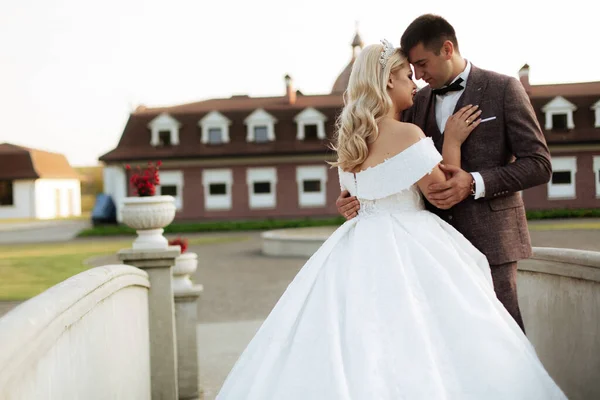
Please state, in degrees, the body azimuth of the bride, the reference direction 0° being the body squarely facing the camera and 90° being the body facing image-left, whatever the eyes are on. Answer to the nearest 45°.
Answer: approximately 225°

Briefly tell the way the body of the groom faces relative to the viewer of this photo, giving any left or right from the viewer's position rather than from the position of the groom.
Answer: facing the viewer and to the left of the viewer

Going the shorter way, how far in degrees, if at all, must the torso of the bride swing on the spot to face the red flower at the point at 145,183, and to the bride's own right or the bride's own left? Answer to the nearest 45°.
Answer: approximately 90° to the bride's own left

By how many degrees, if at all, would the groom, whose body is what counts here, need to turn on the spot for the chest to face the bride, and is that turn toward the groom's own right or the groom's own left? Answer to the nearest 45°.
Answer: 0° — they already face them

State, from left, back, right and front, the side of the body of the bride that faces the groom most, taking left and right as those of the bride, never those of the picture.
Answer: front

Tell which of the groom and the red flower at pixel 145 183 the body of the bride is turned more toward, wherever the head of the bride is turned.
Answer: the groom

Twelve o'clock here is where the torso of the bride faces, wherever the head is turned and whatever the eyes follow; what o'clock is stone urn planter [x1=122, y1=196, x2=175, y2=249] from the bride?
The stone urn planter is roughly at 9 o'clock from the bride.

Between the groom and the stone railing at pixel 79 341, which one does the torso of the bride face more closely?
the groom

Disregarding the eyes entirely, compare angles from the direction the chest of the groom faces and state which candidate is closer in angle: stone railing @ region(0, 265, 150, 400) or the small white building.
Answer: the stone railing

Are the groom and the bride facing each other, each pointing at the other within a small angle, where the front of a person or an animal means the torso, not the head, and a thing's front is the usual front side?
yes

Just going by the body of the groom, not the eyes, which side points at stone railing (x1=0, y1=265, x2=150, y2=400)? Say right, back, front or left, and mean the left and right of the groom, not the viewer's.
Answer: front

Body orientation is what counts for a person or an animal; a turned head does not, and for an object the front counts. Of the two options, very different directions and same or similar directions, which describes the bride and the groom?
very different directions

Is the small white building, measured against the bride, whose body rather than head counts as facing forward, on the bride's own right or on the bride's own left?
on the bride's own left

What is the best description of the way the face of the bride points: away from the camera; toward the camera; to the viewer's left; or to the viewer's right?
to the viewer's right
